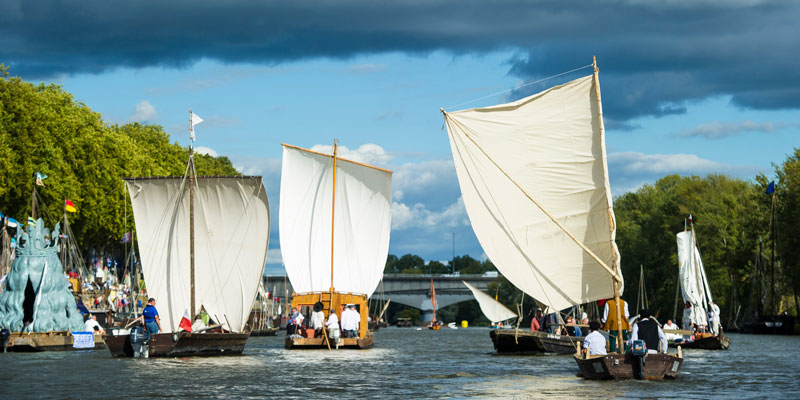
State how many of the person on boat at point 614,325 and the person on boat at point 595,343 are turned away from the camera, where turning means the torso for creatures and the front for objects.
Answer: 2

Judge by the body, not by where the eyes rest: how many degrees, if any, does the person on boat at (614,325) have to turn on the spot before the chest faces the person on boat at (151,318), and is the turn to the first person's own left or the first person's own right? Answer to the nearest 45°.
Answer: approximately 90° to the first person's own left

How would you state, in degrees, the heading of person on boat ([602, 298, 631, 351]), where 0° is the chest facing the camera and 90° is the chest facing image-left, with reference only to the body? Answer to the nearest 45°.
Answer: approximately 180°

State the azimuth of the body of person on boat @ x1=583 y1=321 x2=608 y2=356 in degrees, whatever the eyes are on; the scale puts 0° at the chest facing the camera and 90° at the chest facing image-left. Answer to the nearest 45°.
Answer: approximately 180°

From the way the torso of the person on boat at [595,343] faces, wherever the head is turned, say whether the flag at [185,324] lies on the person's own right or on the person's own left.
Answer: on the person's own left

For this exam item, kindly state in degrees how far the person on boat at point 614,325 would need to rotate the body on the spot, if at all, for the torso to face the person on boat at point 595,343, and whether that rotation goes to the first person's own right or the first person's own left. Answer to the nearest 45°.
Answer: approximately 135° to the first person's own left

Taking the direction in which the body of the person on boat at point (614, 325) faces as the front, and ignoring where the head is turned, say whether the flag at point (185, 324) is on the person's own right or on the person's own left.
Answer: on the person's own left

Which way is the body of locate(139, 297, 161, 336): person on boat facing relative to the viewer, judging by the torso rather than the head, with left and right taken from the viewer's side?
facing away from the viewer and to the right of the viewer
